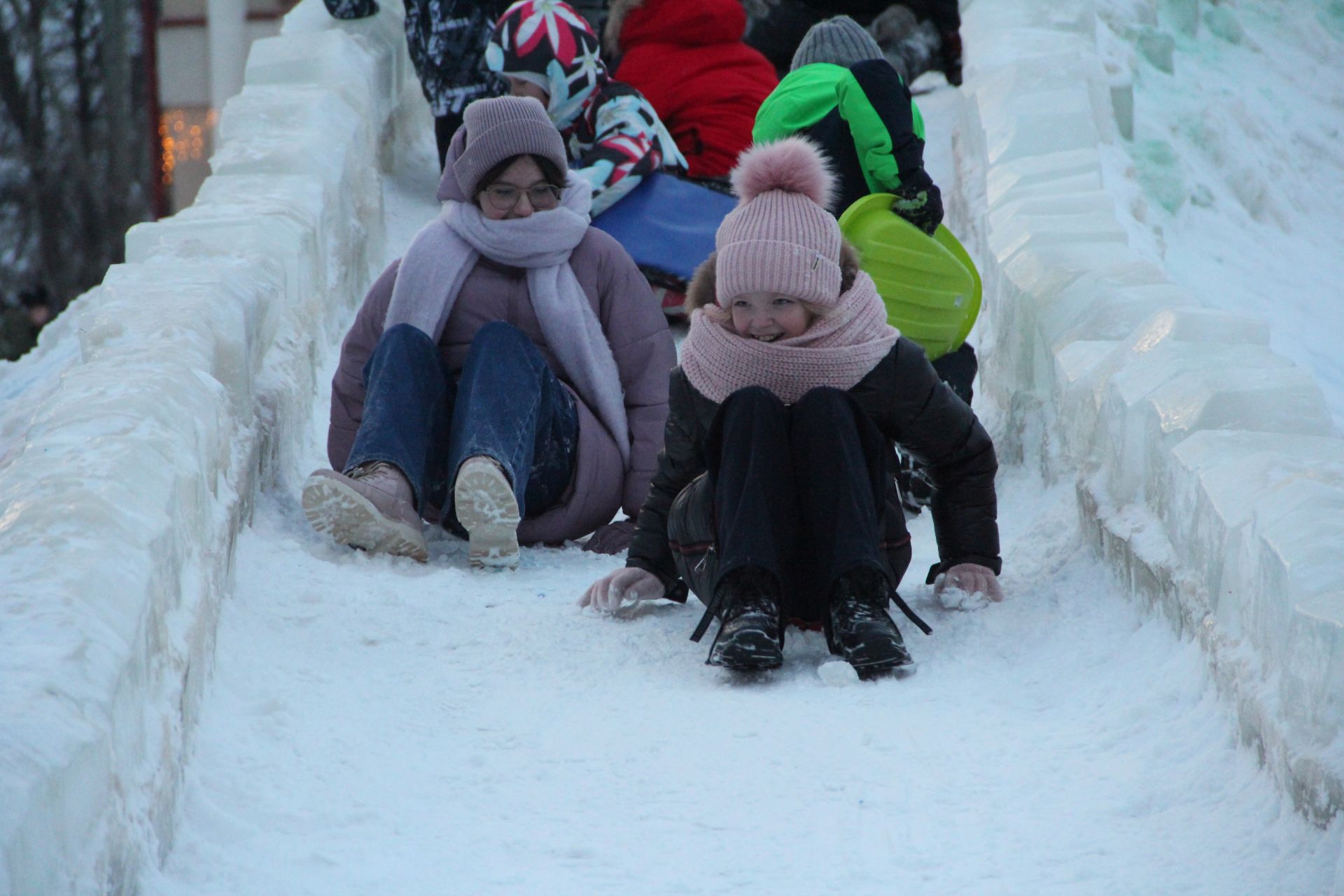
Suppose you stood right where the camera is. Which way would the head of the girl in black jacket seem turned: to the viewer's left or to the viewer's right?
to the viewer's left

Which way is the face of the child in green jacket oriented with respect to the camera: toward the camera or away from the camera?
away from the camera

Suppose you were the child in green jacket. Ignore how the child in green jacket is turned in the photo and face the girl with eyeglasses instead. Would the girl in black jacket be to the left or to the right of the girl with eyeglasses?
left

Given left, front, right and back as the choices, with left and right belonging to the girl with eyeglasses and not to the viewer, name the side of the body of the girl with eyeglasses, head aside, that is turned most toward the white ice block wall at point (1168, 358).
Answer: left

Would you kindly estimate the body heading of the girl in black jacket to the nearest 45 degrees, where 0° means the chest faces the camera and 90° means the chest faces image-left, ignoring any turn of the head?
approximately 0°
